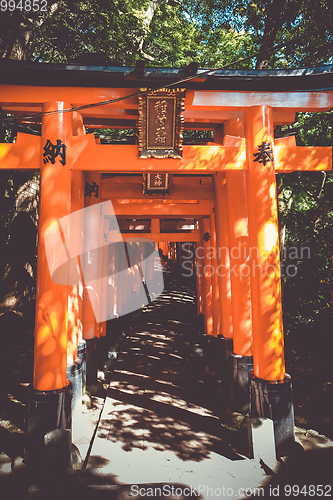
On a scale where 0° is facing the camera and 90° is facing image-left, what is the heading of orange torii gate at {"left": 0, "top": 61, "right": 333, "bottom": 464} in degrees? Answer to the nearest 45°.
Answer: approximately 0°
